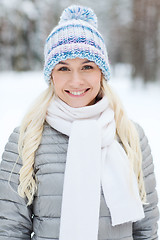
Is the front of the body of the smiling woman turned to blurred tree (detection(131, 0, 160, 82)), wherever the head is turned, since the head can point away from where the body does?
no

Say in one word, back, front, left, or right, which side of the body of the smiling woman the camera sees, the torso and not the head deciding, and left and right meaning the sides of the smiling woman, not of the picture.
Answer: front

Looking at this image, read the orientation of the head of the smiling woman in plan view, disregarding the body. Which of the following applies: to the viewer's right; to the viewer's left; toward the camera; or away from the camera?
toward the camera
